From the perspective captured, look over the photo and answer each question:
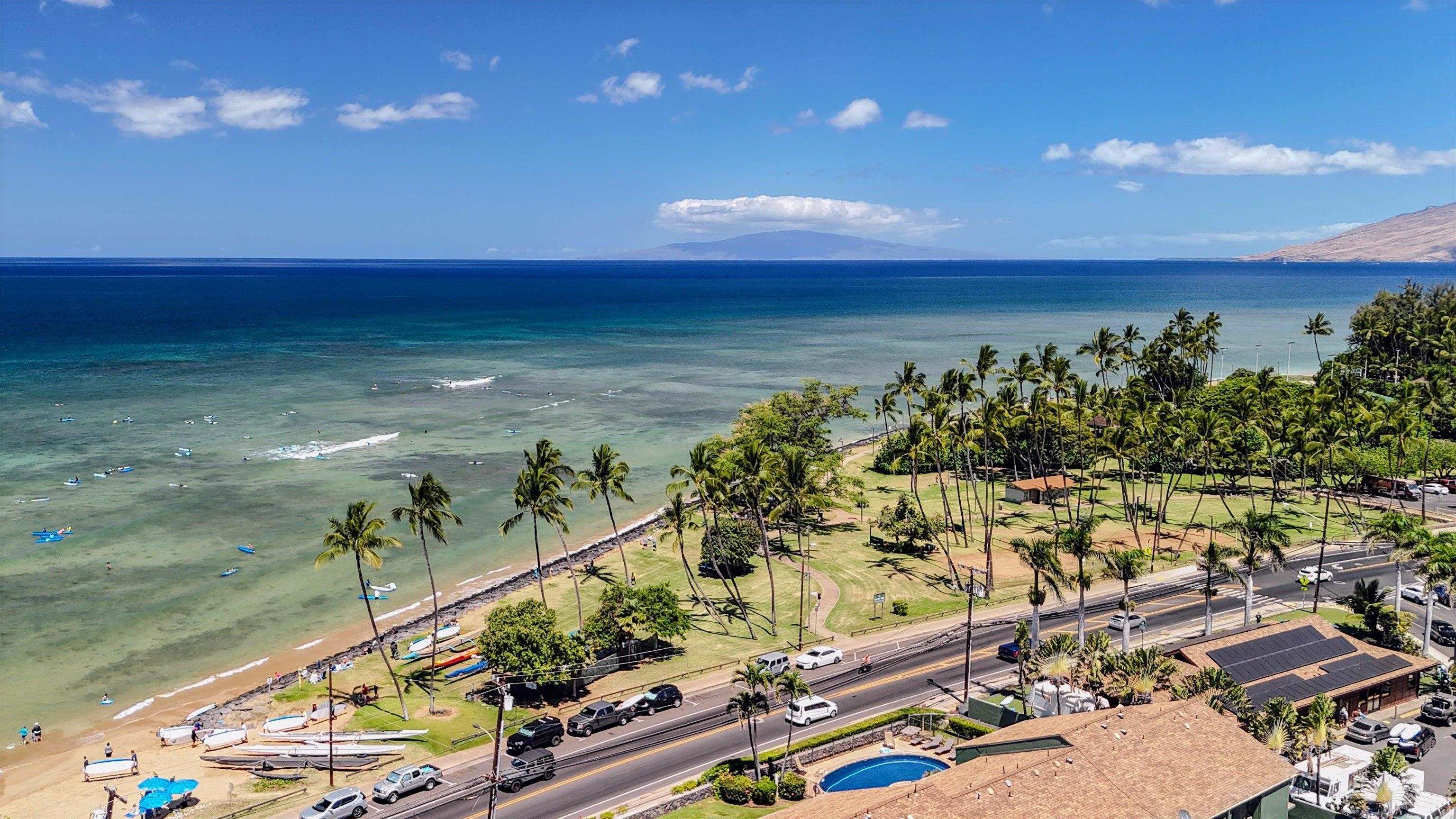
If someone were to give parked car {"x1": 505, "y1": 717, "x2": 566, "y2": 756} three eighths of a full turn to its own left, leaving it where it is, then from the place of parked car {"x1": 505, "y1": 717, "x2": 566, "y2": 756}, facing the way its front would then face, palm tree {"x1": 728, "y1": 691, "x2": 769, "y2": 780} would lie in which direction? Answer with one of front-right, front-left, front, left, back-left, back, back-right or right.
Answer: front-right

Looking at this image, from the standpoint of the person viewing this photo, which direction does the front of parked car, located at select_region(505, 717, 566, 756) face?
facing the viewer and to the left of the viewer

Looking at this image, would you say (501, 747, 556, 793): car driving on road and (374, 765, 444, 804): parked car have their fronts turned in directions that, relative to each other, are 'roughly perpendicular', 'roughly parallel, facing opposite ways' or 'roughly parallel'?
roughly parallel

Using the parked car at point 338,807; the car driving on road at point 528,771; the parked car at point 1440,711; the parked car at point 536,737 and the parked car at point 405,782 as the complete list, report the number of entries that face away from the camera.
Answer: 0

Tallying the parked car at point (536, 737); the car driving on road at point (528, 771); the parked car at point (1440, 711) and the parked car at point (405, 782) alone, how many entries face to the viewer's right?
0

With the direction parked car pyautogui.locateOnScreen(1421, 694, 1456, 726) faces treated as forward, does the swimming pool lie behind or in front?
in front

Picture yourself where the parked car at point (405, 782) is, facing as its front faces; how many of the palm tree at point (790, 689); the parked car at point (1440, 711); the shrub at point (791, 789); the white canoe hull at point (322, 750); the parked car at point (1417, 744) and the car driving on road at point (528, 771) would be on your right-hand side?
1

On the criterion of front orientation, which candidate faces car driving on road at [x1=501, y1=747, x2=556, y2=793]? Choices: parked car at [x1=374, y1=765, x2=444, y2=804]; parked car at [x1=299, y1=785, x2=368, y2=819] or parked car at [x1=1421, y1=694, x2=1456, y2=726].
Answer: parked car at [x1=1421, y1=694, x2=1456, y2=726]

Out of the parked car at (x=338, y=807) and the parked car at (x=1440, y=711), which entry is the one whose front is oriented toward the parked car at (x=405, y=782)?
the parked car at (x=1440, y=711)

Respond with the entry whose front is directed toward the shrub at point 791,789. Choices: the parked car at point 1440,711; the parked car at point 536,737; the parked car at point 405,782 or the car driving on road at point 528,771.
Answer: the parked car at point 1440,711
